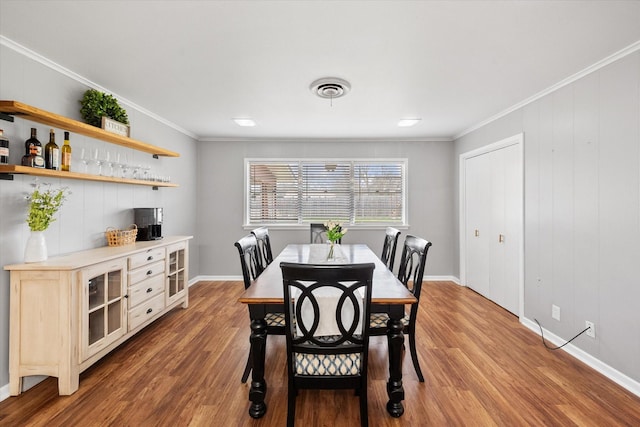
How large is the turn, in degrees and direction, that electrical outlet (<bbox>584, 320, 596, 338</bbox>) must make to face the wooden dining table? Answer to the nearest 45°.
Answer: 0° — it already faces it

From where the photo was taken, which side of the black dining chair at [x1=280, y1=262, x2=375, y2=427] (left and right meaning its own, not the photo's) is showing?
back

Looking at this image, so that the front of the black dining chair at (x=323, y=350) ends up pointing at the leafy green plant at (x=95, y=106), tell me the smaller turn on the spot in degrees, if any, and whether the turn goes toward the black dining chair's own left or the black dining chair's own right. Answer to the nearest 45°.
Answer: approximately 45° to the black dining chair's own left

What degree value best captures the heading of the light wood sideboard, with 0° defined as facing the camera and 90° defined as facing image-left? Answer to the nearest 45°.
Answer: approximately 315°

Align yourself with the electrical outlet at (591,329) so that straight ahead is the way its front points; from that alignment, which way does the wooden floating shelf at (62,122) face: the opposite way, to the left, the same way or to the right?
the opposite way

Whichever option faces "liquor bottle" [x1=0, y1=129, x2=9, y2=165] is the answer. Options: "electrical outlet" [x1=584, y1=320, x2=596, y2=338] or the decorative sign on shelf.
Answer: the electrical outlet

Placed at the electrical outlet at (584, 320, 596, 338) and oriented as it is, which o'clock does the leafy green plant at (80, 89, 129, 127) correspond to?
The leafy green plant is roughly at 12 o'clock from the electrical outlet.

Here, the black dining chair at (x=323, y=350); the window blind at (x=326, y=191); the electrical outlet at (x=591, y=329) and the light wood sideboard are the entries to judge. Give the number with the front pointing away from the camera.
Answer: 1

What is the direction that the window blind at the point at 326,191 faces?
toward the camera

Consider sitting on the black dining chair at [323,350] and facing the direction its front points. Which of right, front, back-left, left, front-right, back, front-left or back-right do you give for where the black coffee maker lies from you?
front-left

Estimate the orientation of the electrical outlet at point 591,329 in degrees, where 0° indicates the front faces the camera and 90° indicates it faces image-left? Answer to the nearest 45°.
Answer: approximately 45°

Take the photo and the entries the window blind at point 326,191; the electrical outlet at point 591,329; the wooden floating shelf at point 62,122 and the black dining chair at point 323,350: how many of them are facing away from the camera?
1

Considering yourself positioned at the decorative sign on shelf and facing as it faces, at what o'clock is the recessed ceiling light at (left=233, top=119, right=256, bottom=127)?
The recessed ceiling light is roughly at 10 o'clock from the decorative sign on shelf.

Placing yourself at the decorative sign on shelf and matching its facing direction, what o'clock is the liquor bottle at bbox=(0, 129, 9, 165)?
The liquor bottle is roughly at 3 o'clock from the decorative sign on shelf.

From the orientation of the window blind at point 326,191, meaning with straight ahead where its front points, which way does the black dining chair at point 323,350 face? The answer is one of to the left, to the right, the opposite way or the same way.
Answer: the opposite way
